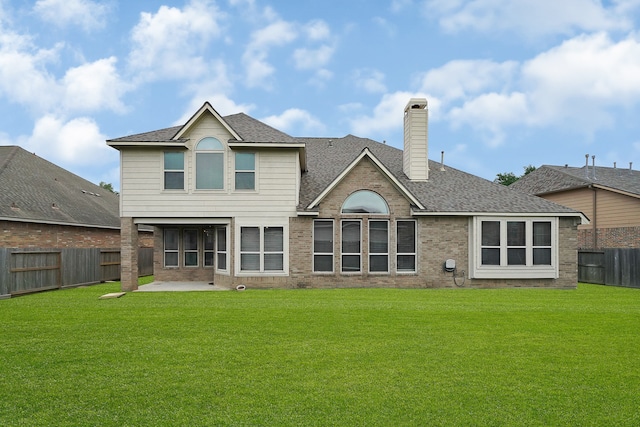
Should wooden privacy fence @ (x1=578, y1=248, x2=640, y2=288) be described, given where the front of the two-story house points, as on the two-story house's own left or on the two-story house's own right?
on the two-story house's own right

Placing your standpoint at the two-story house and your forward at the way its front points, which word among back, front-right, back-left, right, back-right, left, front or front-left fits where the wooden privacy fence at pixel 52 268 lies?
left

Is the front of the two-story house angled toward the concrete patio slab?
no

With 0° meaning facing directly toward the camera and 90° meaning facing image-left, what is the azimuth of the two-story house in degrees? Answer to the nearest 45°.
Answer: approximately 180°
